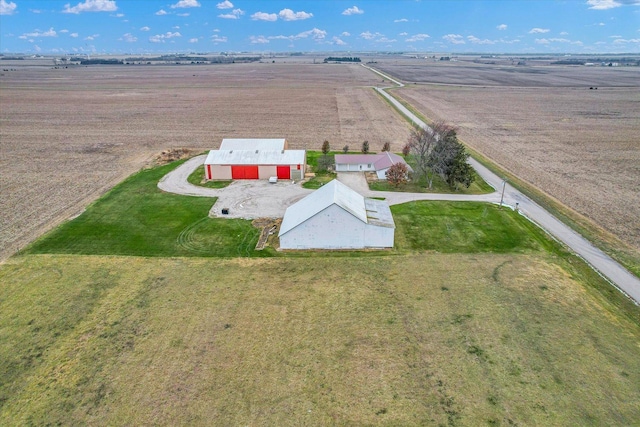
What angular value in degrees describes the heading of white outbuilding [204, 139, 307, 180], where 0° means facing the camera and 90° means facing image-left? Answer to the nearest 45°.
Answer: approximately 0°

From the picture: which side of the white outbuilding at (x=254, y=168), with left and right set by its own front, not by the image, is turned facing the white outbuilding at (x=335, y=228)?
front
